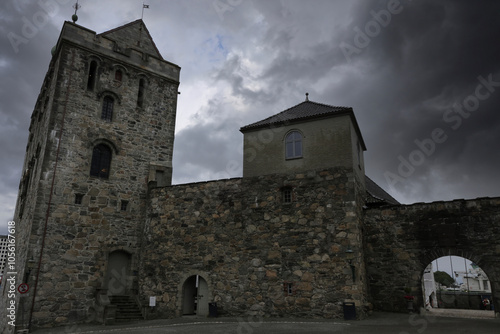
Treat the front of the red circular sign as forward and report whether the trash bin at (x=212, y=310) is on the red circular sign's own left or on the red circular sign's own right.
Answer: on the red circular sign's own left

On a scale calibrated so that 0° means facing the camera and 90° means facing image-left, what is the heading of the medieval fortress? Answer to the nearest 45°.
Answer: approximately 0°
